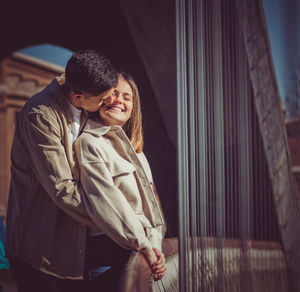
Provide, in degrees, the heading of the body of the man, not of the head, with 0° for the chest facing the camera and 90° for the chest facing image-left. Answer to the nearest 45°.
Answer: approximately 270°

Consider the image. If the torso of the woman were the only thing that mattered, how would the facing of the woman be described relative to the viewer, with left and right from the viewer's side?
facing the viewer and to the right of the viewer

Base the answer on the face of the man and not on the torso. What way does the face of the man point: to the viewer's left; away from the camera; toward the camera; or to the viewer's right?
to the viewer's right

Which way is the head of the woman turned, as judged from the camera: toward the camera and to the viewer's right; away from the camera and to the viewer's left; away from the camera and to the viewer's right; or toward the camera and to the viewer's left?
toward the camera and to the viewer's left

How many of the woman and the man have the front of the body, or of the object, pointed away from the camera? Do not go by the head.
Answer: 0
